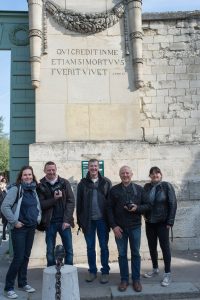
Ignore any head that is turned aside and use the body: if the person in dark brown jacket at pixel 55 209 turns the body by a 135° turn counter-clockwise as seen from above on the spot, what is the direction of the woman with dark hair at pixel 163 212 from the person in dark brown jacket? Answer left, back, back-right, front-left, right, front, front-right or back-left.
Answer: front-right

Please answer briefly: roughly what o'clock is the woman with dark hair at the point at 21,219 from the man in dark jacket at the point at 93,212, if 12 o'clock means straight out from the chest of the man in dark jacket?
The woman with dark hair is roughly at 2 o'clock from the man in dark jacket.

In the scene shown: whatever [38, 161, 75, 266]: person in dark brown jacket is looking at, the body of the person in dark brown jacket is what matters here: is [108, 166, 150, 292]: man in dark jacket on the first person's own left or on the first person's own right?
on the first person's own left

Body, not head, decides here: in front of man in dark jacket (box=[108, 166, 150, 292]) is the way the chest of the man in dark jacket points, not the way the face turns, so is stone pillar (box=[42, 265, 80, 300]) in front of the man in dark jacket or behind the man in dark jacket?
in front

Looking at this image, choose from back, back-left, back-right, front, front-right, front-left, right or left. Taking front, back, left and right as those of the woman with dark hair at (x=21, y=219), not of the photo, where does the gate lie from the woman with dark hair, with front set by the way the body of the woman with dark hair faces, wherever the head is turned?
back-left

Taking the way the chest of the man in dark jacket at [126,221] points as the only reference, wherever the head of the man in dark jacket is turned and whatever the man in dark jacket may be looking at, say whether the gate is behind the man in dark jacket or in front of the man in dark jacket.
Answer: behind

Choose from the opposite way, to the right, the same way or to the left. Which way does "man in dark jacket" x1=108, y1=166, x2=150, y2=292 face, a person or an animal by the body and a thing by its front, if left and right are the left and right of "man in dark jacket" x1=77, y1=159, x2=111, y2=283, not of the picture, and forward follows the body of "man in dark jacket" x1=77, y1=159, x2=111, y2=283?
the same way

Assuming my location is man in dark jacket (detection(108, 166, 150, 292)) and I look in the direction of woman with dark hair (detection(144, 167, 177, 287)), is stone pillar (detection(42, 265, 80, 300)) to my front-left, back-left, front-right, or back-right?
back-right

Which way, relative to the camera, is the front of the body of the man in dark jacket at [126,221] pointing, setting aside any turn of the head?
toward the camera

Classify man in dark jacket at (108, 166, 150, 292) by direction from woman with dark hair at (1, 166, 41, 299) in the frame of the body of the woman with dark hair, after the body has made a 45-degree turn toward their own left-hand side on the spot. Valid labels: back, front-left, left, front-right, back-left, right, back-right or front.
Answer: front

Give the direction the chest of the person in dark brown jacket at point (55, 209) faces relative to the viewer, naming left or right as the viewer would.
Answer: facing the viewer

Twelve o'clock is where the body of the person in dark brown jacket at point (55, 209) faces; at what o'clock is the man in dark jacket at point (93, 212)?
The man in dark jacket is roughly at 9 o'clock from the person in dark brown jacket.

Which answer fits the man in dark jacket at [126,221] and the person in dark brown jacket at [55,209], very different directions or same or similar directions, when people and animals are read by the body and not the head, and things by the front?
same or similar directions

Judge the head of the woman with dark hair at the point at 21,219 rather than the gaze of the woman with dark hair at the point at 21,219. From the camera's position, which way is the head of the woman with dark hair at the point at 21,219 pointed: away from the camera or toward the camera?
toward the camera

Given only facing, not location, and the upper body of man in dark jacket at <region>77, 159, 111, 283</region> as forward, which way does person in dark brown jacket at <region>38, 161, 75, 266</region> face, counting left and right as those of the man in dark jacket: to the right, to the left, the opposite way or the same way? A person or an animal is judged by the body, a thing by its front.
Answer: the same way

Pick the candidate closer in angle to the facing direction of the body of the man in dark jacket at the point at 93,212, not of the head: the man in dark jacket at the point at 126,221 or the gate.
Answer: the man in dark jacket
